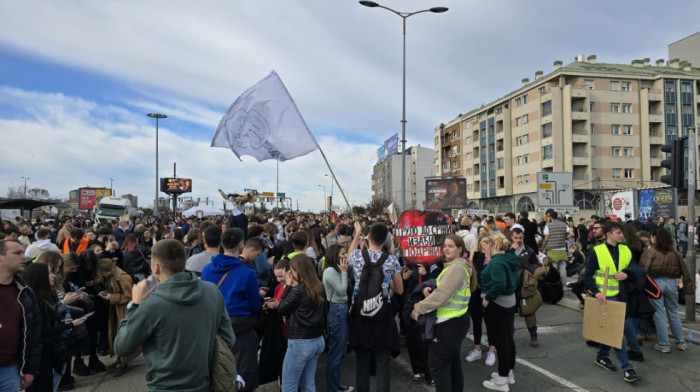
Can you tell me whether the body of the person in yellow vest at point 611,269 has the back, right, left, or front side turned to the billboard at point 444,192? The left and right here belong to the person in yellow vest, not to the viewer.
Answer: back

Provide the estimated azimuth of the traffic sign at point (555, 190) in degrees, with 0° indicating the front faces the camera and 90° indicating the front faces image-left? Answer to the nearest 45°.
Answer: approximately 0°

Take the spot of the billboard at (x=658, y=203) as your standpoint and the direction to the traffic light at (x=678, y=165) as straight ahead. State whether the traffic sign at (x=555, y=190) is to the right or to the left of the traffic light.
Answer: right

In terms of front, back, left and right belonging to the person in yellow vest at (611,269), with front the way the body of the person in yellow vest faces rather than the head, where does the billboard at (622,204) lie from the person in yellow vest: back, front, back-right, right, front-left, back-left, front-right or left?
back-left

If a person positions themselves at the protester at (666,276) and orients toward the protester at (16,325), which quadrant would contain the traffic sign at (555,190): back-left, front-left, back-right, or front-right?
back-right

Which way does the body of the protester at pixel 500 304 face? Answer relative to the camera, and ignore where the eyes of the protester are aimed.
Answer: to the viewer's left
